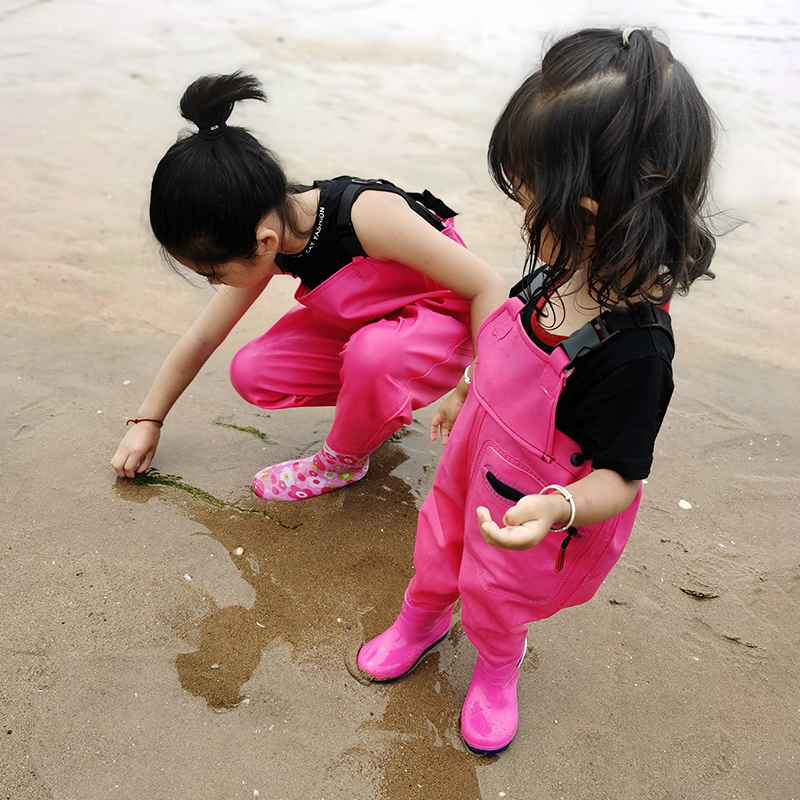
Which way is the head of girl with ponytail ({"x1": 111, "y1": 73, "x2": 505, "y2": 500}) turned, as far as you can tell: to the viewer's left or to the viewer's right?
to the viewer's left

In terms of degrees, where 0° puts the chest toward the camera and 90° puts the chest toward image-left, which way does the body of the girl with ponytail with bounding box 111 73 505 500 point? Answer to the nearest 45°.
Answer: approximately 45°
